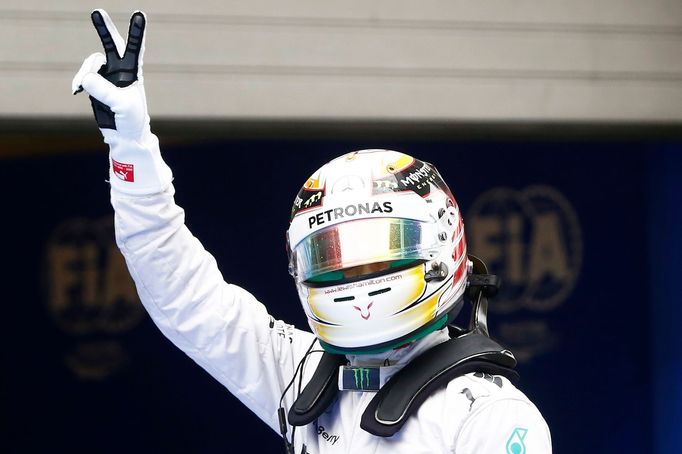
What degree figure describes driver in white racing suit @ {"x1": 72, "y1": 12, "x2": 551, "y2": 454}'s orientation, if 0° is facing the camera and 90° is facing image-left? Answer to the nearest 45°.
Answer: approximately 45°
